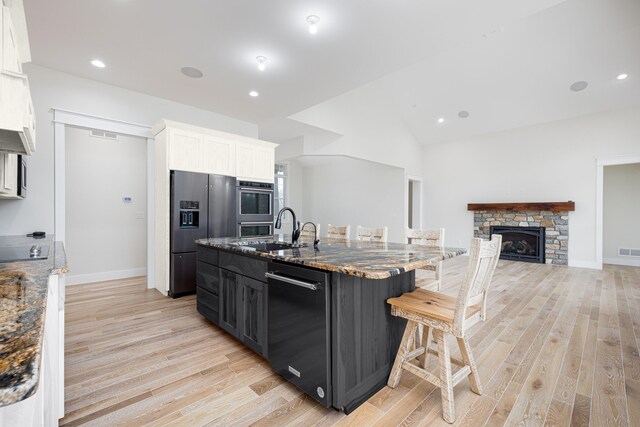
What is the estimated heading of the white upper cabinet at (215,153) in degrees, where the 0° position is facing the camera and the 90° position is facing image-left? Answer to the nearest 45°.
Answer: approximately 315°

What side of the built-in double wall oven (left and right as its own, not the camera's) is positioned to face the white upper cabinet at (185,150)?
right

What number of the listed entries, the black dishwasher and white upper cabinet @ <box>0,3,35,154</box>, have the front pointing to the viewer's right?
1

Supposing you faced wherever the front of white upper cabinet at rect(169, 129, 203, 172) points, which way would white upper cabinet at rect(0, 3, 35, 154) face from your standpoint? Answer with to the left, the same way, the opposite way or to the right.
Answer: to the left

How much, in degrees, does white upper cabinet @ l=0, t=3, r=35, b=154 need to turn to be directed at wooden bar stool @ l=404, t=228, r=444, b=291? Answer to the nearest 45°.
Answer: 0° — it already faces it

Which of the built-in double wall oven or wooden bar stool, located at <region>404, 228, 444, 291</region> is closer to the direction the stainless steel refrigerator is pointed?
the wooden bar stool

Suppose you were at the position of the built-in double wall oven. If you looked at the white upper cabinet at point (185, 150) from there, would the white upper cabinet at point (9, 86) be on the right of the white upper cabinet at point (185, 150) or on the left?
left

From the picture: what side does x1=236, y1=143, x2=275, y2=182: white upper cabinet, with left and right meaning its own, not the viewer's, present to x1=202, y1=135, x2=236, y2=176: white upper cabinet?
right

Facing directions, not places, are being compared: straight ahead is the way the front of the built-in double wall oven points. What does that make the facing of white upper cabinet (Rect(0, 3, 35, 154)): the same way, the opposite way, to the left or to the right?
to the left

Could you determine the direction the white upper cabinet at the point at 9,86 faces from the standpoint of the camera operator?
facing to the right of the viewer
